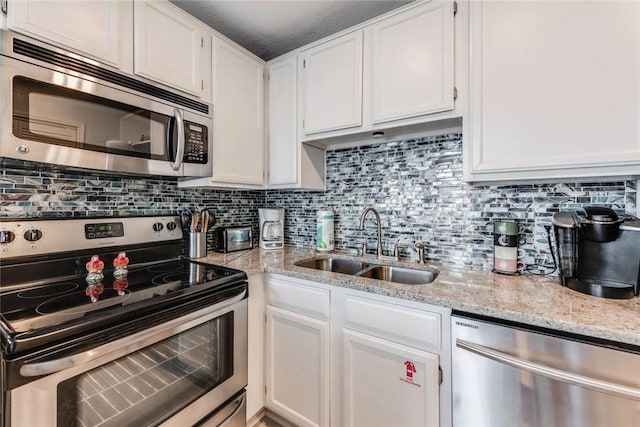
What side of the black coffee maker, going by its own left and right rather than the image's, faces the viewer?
front

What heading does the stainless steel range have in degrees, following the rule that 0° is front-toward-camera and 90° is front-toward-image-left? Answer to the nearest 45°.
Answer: approximately 315°

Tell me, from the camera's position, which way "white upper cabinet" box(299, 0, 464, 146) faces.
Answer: facing the viewer and to the left of the viewer

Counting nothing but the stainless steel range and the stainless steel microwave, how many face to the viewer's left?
0

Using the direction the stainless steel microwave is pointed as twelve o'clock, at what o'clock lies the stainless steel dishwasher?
The stainless steel dishwasher is roughly at 12 o'clock from the stainless steel microwave.

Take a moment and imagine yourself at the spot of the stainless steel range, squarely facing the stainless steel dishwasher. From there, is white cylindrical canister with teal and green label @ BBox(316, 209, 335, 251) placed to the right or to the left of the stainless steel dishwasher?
left

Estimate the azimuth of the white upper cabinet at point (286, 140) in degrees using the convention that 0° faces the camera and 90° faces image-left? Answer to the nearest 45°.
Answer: approximately 45°

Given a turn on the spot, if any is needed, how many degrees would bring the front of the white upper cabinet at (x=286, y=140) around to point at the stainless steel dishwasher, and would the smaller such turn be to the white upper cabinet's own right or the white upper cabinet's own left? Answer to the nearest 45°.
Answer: approximately 90° to the white upper cabinet's own left
